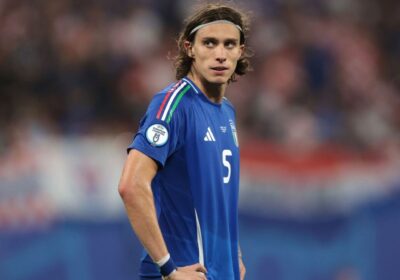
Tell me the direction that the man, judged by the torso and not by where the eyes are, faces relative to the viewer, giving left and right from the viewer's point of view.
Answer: facing the viewer and to the right of the viewer
